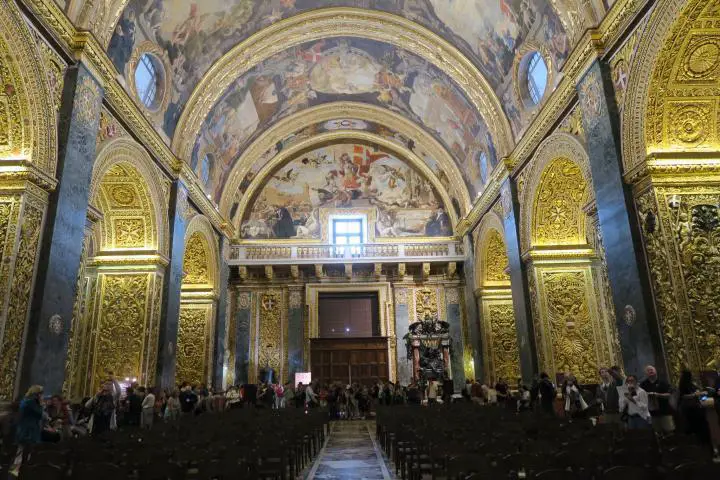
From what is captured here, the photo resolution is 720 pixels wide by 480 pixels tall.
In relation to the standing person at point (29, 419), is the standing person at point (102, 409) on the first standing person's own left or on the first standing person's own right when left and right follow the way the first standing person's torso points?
on the first standing person's own left

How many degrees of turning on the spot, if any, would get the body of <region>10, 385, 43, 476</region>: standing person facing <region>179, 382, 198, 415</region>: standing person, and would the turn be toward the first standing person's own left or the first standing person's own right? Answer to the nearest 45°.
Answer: approximately 45° to the first standing person's own left

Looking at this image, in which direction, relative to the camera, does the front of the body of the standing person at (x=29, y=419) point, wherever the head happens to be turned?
to the viewer's right

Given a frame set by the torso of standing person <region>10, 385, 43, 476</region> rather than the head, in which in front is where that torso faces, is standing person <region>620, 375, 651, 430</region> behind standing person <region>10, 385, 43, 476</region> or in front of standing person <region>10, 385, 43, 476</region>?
in front

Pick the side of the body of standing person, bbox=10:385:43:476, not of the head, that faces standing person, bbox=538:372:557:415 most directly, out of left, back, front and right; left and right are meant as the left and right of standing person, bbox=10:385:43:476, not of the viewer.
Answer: front

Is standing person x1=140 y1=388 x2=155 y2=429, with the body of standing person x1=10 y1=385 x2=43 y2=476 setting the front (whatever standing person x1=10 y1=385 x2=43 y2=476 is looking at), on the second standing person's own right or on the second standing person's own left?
on the second standing person's own left

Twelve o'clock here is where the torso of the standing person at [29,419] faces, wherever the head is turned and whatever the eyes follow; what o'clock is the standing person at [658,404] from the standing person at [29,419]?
the standing person at [658,404] is roughly at 1 o'clock from the standing person at [29,419].
